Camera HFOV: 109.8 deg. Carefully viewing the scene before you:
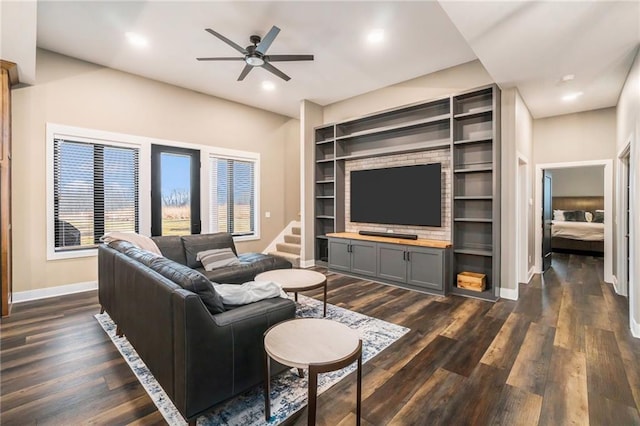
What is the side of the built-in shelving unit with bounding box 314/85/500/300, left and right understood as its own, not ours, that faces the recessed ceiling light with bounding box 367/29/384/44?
front

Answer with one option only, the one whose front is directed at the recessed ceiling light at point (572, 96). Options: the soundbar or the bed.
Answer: the bed

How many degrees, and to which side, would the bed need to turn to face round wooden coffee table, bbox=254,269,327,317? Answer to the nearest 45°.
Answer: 0° — it already faces it

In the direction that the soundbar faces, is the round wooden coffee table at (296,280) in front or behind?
in front

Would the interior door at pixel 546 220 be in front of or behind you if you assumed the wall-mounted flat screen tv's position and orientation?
behind

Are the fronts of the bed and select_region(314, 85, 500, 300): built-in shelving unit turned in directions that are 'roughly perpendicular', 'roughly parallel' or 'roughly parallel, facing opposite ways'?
roughly parallel

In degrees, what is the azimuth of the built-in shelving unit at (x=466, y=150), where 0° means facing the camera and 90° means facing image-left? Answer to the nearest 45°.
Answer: approximately 45°

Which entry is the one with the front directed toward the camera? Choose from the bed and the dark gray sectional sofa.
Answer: the bed

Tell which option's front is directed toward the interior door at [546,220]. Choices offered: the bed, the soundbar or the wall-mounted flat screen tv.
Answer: the bed

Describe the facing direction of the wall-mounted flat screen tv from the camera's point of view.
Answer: facing the viewer and to the left of the viewer

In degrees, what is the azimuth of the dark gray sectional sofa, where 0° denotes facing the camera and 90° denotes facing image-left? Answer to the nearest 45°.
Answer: approximately 225°

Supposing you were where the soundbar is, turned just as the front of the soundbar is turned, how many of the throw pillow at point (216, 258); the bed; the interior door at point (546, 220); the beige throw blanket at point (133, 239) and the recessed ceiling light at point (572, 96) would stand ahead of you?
2

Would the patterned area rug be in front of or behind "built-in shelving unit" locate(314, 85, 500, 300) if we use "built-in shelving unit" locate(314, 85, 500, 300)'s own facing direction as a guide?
in front

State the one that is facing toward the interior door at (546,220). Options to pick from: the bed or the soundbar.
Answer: the bed

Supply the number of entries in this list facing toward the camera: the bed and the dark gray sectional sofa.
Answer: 1

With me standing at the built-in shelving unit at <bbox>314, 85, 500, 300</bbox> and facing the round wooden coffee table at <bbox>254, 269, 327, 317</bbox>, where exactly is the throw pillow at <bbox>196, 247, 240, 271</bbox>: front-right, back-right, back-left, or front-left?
front-right

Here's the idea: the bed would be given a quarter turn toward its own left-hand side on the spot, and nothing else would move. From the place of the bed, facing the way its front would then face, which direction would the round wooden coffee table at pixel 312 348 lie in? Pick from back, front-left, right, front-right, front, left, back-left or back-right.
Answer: right

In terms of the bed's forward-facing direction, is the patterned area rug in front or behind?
in front

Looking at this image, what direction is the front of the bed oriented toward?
toward the camera

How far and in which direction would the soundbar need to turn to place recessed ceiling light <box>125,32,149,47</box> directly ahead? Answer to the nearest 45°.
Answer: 0° — it already faces it
